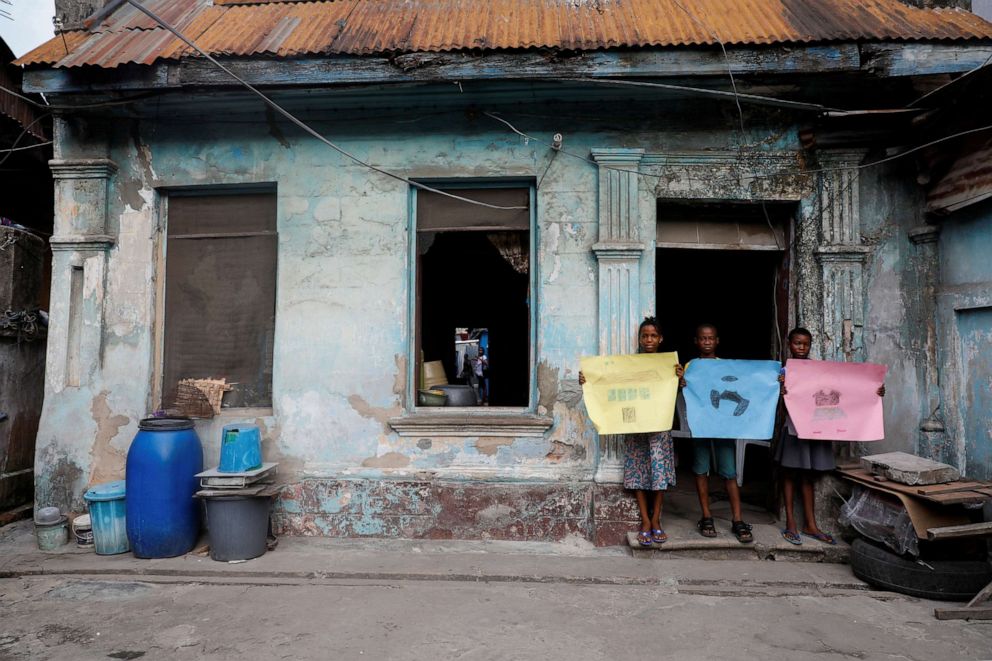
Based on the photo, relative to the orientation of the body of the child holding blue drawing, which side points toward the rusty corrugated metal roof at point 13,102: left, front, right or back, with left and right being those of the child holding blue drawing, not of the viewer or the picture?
right

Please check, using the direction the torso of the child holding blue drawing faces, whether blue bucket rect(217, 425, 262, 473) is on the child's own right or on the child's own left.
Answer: on the child's own right

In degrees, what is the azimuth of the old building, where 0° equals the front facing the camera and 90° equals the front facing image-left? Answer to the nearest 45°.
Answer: approximately 0°

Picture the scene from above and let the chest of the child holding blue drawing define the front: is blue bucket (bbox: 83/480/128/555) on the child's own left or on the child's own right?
on the child's own right

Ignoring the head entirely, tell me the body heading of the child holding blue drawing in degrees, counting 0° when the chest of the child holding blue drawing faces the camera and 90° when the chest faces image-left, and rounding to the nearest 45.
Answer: approximately 0°

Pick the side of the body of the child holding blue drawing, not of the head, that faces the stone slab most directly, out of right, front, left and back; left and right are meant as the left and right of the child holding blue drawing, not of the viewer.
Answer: left

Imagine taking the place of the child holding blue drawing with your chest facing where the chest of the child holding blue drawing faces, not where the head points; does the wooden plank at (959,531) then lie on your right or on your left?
on your left

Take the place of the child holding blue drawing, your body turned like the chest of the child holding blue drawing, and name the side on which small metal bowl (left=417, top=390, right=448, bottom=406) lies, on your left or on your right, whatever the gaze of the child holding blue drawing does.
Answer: on your right

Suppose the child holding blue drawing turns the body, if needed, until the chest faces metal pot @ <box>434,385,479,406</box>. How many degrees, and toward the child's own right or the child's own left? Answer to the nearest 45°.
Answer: approximately 90° to the child's own right
